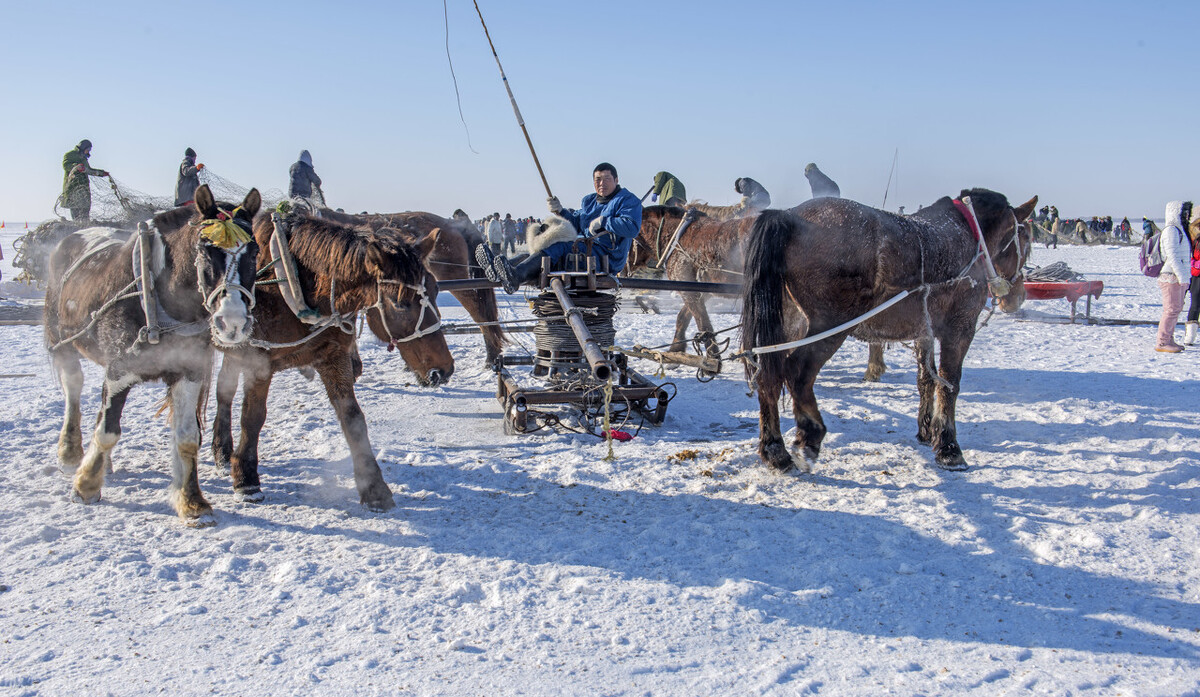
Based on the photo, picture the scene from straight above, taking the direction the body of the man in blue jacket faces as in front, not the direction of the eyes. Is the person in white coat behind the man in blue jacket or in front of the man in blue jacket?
behind

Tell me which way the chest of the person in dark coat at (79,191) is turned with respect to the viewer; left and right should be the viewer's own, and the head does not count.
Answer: facing to the right of the viewer

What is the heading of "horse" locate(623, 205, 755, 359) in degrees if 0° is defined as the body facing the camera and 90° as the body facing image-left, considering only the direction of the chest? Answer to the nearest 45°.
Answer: approximately 90°

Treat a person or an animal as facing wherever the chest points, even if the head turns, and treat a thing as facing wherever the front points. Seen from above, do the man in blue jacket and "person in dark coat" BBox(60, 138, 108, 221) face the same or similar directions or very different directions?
very different directions

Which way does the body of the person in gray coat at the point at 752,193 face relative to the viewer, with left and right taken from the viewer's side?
facing to the left of the viewer

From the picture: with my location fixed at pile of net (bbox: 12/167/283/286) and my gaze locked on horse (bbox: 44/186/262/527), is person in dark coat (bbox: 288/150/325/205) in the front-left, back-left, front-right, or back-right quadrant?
back-left

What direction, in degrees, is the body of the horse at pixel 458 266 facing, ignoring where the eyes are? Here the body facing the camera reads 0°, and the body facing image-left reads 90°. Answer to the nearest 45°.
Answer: approximately 90°

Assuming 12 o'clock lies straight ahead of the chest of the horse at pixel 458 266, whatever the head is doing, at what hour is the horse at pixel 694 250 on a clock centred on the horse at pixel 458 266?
the horse at pixel 694 250 is roughly at 6 o'clock from the horse at pixel 458 266.
